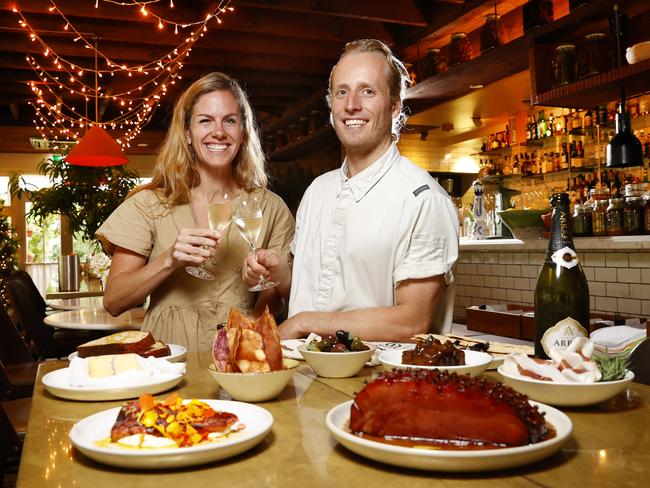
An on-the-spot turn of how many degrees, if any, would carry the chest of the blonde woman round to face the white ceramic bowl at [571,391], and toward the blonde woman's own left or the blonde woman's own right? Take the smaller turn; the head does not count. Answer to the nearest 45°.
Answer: approximately 45° to the blonde woman's own left

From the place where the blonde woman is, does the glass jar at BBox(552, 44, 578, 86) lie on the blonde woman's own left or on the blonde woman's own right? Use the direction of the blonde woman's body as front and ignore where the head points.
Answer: on the blonde woman's own left

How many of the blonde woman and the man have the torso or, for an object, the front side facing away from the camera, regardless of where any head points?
0

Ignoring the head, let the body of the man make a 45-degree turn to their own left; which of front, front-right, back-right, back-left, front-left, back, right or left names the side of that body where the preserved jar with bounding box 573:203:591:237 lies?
back-left

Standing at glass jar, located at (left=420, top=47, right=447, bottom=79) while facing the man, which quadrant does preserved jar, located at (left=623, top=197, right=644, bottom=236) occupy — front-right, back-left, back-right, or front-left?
front-left

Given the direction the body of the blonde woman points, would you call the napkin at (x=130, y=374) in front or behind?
in front

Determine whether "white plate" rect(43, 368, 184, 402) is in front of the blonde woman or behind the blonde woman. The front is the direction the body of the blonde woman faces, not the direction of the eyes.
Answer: in front

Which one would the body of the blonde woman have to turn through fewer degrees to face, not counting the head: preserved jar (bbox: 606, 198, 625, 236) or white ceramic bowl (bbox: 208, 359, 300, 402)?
the white ceramic bowl

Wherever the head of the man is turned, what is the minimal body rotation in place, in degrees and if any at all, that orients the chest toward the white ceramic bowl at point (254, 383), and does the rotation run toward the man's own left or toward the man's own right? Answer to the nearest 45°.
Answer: approximately 45° to the man's own left

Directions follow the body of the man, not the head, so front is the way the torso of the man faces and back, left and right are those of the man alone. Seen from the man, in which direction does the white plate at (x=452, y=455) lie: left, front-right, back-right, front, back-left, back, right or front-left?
front-left

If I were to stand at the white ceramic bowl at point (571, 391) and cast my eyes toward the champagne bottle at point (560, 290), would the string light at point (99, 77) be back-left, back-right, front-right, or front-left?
front-left

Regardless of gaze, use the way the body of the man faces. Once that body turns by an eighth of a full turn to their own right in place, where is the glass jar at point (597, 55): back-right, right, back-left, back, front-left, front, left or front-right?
back-right

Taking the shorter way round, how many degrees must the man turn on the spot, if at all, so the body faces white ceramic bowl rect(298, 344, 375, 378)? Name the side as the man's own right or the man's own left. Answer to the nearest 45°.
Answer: approximately 45° to the man's own left

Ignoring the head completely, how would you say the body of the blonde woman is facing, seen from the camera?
toward the camera

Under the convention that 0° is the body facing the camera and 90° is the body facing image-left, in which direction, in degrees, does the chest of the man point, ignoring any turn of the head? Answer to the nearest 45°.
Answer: approximately 45°
